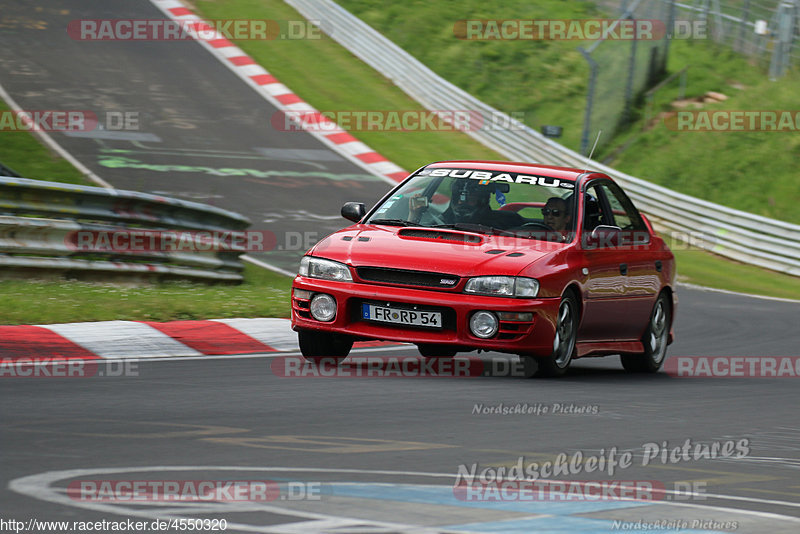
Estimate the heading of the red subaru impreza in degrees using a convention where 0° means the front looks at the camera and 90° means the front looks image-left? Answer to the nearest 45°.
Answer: approximately 45°

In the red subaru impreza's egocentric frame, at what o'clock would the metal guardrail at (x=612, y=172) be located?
The metal guardrail is roughly at 5 o'clock from the red subaru impreza.

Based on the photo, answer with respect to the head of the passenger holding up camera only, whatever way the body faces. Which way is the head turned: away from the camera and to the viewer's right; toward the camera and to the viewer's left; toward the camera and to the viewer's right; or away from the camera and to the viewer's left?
toward the camera and to the viewer's left

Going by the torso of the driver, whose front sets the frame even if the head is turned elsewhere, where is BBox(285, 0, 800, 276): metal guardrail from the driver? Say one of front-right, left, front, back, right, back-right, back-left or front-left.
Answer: back-right

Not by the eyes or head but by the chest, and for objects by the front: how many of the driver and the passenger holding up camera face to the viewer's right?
0

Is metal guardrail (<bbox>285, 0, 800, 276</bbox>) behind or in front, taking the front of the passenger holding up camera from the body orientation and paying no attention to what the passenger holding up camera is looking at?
behind

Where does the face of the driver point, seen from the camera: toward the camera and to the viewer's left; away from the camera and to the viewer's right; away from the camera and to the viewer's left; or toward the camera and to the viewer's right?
toward the camera and to the viewer's left

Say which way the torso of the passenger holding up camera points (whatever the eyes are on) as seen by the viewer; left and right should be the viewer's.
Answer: facing the viewer and to the left of the viewer

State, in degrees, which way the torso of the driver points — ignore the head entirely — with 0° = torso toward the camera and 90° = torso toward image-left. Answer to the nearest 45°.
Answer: approximately 45°

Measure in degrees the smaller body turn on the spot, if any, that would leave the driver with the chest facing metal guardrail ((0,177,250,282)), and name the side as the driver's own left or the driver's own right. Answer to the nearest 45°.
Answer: approximately 90° to the driver's own right

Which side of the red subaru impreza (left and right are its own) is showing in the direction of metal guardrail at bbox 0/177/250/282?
right
